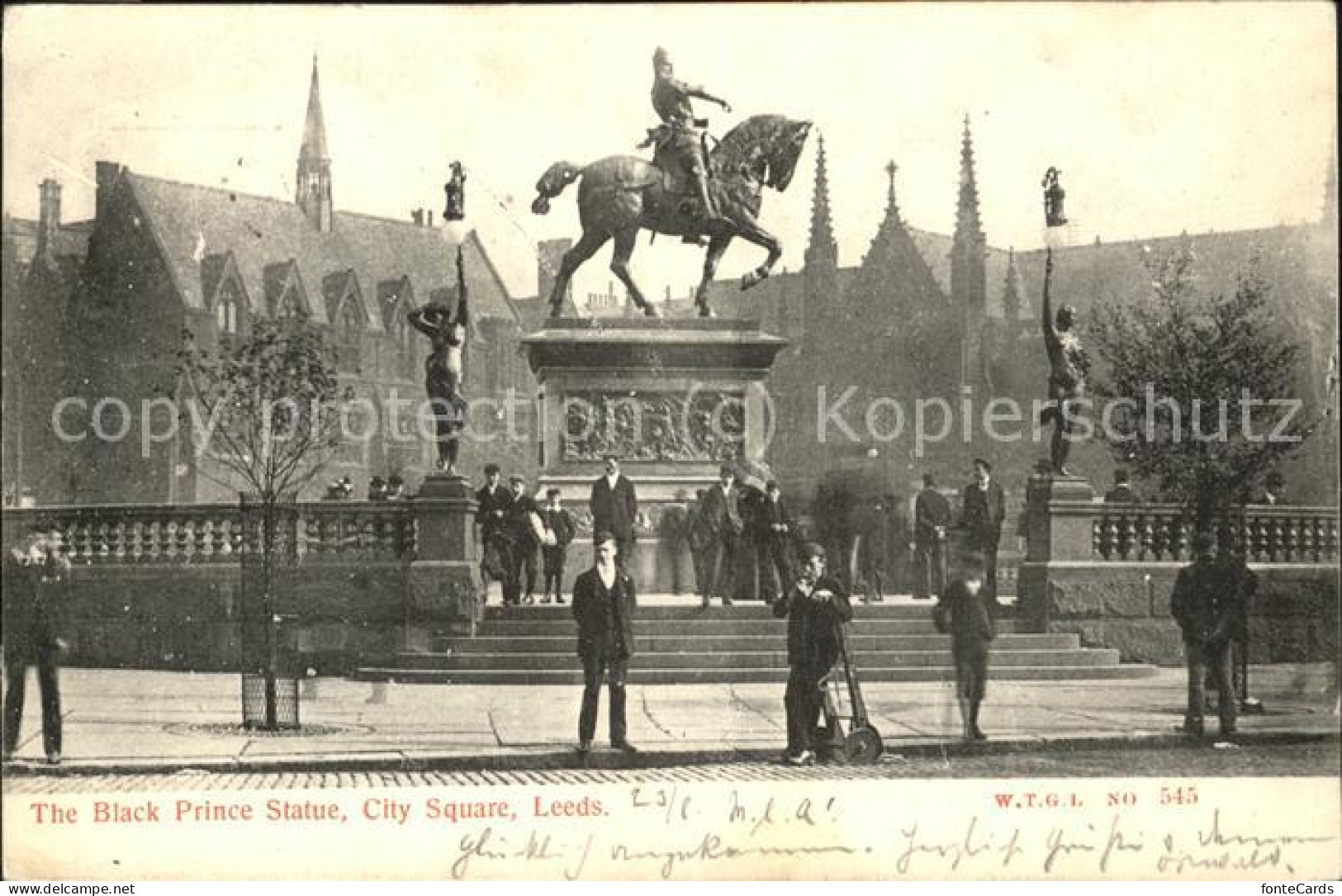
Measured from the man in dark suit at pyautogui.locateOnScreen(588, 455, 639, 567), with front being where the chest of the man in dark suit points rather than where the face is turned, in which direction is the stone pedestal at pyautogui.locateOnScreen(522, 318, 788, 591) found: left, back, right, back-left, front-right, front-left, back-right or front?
back

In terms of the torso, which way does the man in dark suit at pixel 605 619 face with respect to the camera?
toward the camera

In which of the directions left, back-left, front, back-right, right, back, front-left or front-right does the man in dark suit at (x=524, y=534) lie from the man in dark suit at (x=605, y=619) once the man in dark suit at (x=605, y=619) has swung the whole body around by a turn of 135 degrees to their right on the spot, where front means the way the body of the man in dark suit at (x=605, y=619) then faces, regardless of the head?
front-right

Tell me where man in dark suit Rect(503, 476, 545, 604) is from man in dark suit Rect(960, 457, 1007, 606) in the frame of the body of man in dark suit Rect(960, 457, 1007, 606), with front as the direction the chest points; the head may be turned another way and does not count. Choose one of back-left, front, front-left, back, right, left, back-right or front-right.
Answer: right

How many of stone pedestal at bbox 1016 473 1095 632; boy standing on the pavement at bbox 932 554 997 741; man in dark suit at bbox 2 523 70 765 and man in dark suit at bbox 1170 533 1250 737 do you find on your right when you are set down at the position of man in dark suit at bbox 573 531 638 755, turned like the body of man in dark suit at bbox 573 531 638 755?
1

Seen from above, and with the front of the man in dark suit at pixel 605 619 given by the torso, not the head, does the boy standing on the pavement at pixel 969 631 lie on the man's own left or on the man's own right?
on the man's own left

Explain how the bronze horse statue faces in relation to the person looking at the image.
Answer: facing to the right of the viewer

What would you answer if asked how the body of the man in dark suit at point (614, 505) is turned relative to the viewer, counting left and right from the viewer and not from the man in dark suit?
facing the viewer

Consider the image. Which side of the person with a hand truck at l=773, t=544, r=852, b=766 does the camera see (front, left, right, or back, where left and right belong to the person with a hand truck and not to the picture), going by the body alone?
front

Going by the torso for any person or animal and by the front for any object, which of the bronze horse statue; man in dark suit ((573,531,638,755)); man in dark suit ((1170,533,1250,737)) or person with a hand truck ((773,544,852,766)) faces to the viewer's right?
the bronze horse statue

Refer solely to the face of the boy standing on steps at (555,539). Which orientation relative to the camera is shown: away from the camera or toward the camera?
toward the camera

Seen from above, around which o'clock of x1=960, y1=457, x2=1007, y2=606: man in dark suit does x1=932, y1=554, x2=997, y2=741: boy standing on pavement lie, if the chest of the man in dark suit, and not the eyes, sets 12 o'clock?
The boy standing on pavement is roughly at 12 o'clock from the man in dark suit.

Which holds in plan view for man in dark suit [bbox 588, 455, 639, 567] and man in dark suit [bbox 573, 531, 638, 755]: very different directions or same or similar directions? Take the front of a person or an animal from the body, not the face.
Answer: same or similar directions

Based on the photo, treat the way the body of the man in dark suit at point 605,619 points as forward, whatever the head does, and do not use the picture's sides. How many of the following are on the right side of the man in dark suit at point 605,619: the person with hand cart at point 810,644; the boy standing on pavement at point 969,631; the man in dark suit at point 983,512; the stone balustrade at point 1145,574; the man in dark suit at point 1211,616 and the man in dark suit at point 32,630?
1

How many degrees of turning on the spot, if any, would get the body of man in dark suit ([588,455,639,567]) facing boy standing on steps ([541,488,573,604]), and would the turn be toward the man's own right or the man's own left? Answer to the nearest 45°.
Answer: approximately 135° to the man's own right

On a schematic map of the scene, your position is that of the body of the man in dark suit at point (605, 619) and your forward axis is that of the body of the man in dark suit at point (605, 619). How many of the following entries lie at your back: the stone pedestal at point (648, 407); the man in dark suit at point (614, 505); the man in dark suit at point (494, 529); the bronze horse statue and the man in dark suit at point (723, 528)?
5

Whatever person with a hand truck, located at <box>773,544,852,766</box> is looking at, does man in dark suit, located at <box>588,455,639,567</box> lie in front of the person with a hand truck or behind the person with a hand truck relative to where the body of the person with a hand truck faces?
behind
